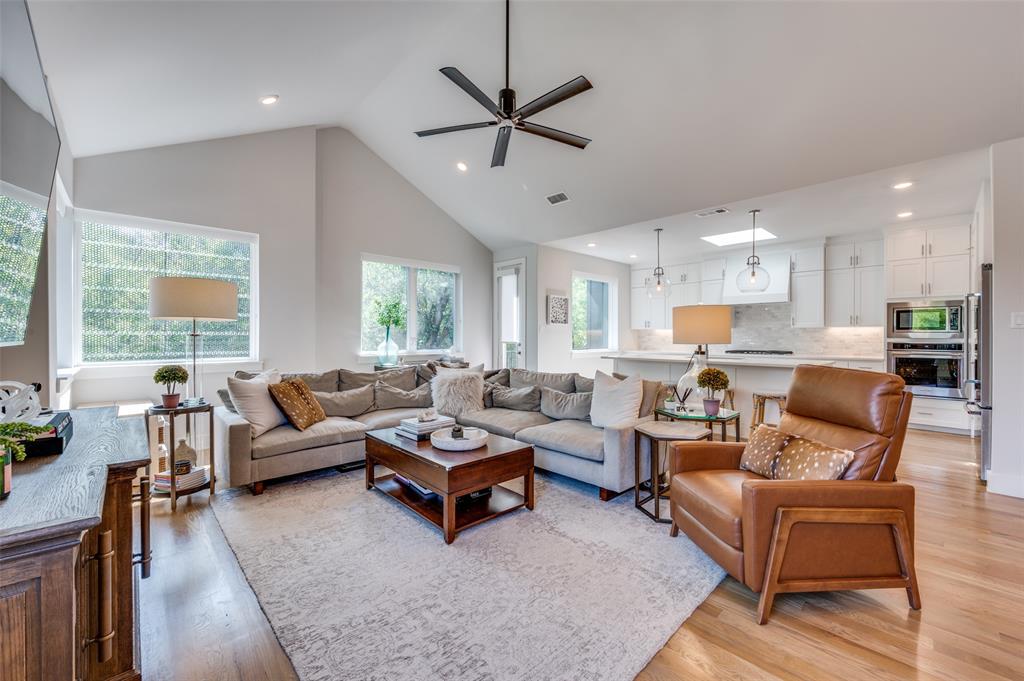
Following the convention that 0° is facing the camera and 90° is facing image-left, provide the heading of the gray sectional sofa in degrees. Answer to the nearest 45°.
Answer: approximately 0°

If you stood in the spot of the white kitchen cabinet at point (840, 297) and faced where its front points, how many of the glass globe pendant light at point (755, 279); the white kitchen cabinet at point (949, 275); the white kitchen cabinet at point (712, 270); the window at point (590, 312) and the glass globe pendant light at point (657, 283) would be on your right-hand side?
4

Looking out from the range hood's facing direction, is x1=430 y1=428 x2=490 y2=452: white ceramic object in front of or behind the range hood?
in front

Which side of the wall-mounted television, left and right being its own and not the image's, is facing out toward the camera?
right

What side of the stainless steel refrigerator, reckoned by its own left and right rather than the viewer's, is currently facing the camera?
left

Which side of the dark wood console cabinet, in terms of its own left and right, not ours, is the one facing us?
right
